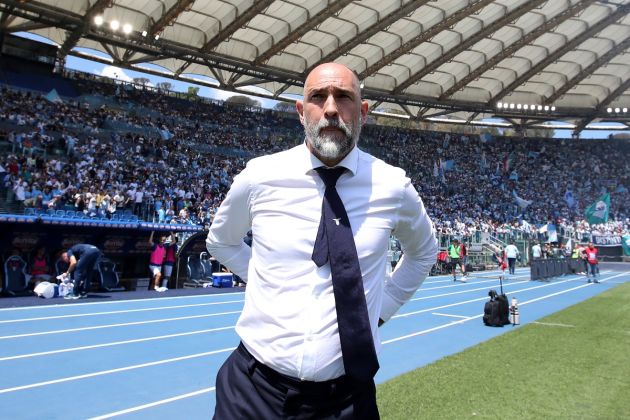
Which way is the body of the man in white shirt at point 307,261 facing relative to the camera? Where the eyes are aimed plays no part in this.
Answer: toward the camera

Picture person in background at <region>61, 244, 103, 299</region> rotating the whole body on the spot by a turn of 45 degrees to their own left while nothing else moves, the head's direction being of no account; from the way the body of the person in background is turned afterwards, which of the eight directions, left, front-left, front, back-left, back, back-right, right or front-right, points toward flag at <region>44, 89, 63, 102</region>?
back-right

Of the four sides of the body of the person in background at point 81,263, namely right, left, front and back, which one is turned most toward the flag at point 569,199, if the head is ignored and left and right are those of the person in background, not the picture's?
back

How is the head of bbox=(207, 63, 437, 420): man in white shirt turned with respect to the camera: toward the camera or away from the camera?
toward the camera

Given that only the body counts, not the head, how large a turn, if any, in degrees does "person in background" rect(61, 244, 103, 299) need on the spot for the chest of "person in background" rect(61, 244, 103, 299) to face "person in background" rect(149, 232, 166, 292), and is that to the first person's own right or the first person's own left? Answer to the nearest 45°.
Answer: approximately 135° to the first person's own right

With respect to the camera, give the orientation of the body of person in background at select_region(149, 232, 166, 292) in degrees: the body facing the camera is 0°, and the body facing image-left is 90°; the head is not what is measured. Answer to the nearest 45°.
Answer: approximately 315°

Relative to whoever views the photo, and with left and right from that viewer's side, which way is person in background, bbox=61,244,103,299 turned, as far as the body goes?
facing to the left of the viewer

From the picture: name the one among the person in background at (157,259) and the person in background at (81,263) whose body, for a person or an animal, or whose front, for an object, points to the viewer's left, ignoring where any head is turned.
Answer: the person in background at (81,263)

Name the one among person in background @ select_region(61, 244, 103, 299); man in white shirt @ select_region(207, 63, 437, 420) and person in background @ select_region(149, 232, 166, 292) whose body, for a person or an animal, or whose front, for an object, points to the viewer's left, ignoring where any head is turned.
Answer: person in background @ select_region(61, 244, 103, 299)

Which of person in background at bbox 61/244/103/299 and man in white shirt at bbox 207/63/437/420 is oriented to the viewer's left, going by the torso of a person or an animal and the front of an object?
the person in background

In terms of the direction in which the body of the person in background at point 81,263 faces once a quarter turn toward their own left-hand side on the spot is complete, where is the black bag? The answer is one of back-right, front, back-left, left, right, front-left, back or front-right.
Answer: front-left
